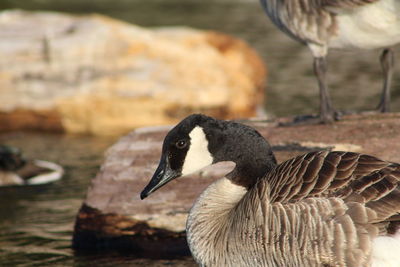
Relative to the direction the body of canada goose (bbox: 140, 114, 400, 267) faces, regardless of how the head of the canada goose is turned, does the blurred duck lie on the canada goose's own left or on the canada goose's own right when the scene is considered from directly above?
on the canada goose's own right

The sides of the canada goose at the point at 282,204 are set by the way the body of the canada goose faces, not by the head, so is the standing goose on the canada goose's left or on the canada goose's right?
on the canada goose's right

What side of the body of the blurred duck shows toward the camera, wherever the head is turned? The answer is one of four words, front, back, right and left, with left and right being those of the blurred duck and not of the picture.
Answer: left

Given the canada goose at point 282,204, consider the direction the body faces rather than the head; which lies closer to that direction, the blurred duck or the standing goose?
the blurred duck

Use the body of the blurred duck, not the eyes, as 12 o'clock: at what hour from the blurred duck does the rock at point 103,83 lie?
The rock is roughly at 4 o'clock from the blurred duck.

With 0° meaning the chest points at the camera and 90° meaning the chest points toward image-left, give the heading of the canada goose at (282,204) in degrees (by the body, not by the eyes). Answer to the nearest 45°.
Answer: approximately 90°

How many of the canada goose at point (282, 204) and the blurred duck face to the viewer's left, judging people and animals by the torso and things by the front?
2
